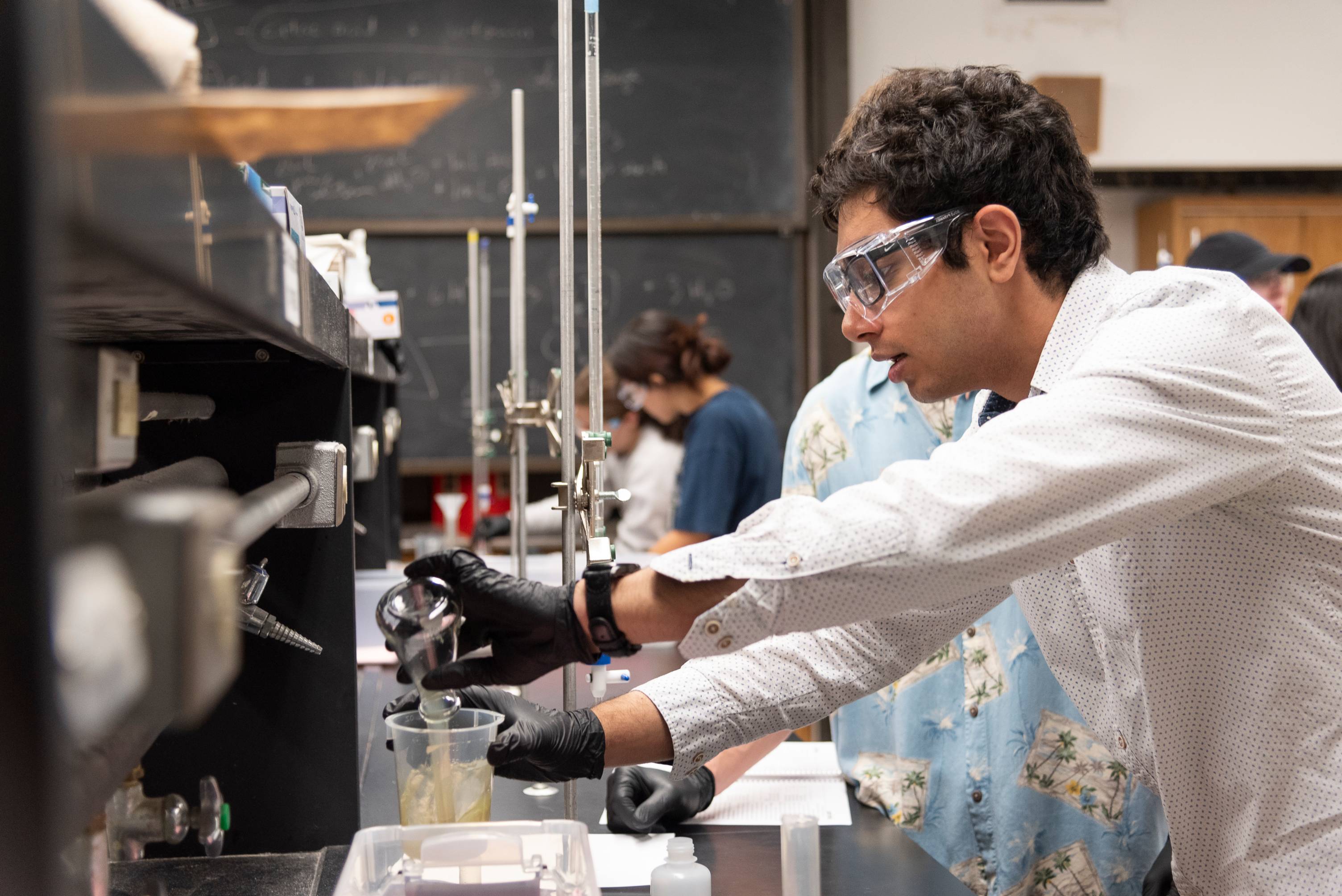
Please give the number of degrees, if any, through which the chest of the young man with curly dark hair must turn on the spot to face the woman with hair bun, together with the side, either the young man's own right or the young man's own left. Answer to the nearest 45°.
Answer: approximately 90° to the young man's own right

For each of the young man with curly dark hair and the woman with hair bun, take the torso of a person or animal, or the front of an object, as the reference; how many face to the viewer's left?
2

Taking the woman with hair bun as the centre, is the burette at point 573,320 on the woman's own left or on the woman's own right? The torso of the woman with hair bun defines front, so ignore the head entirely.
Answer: on the woman's own left

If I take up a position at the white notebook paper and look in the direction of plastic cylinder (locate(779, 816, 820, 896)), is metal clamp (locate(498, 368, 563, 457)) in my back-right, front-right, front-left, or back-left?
back-right

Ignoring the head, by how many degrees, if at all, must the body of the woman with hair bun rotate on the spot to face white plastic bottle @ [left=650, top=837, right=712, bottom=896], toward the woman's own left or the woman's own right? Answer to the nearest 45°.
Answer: approximately 90° to the woman's own left

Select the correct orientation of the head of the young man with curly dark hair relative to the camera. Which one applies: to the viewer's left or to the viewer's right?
to the viewer's left

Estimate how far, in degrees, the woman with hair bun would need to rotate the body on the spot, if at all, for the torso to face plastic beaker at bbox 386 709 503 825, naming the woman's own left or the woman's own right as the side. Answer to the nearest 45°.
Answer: approximately 90° to the woman's own left

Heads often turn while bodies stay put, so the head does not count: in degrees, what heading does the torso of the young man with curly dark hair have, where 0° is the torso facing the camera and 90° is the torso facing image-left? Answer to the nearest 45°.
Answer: approximately 90°

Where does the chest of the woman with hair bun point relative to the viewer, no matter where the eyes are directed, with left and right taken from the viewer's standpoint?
facing to the left of the viewer
